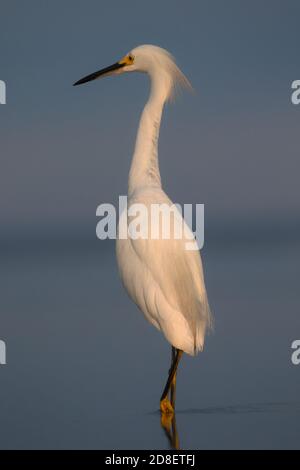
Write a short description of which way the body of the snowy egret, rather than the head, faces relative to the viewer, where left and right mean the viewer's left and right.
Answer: facing to the left of the viewer
